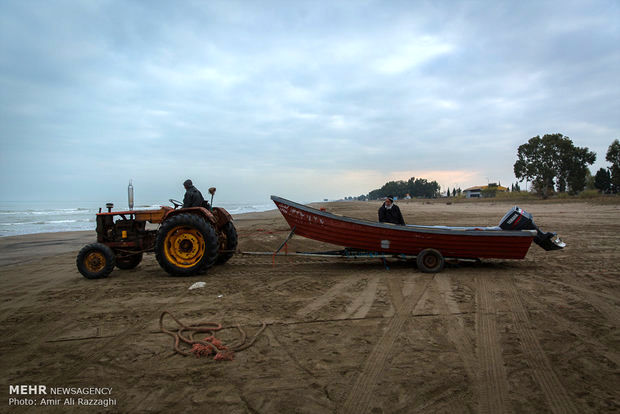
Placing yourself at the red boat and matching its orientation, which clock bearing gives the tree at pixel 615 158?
The tree is roughly at 4 o'clock from the red boat.

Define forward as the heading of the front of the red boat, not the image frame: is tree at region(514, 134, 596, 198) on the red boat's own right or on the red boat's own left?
on the red boat's own right

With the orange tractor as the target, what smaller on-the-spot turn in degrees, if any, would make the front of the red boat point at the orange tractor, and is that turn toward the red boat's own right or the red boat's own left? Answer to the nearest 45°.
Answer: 0° — it already faces it

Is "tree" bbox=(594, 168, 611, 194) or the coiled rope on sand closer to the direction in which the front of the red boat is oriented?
the coiled rope on sand

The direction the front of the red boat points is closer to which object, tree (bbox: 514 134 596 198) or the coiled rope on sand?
the coiled rope on sand

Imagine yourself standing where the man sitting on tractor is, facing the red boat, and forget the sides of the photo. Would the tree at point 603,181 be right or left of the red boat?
left

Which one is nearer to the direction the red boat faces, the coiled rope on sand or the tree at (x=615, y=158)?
the coiled rope on sand

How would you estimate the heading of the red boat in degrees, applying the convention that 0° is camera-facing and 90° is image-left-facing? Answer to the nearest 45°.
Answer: approximately 90°

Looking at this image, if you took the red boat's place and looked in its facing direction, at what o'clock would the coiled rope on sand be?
The coiled rope on sand is roughly at 10 o'clock from the red boat.

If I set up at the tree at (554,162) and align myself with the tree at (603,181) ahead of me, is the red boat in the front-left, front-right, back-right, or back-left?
back-right

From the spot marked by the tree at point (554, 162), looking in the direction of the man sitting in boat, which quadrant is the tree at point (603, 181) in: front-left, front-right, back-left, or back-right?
back-left
